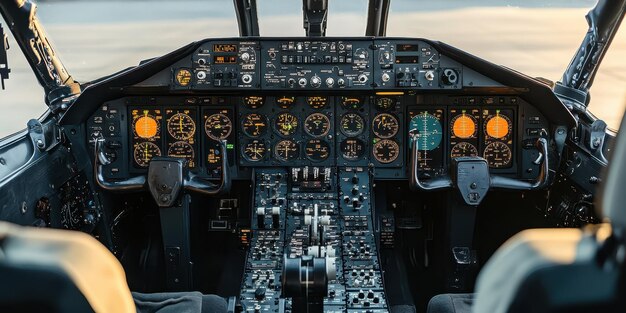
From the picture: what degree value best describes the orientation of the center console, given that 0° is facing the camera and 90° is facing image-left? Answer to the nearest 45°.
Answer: approximately 0°
